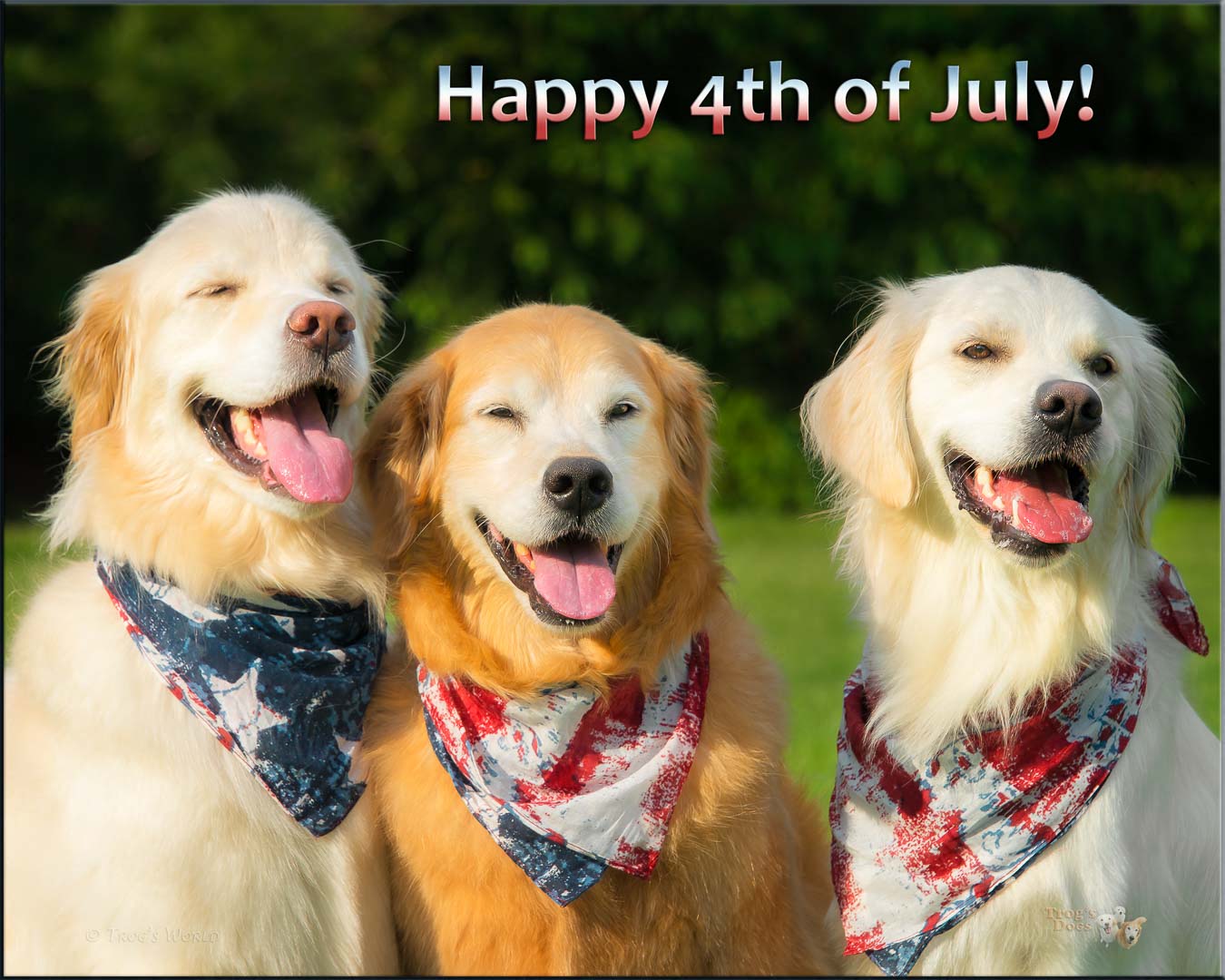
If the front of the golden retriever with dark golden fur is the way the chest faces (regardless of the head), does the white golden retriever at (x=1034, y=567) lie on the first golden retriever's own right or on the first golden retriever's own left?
on the first golden retriever's own left

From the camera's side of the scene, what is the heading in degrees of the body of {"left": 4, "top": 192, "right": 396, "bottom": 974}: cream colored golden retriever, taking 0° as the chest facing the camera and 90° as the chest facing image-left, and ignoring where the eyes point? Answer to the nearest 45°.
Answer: approximately 315°

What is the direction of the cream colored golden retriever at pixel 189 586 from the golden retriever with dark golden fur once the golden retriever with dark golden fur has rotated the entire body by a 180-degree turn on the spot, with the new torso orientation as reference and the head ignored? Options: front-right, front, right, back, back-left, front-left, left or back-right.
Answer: left

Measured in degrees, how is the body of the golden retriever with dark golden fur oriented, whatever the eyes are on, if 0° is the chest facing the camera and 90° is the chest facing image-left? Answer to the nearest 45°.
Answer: approximately 0°
